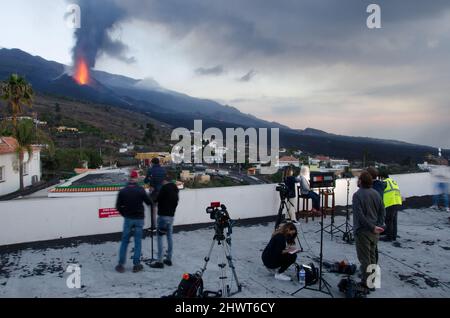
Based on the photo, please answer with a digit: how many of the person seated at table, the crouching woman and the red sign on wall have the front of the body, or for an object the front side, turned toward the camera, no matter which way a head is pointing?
1

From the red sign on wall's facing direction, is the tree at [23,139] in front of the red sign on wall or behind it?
behind

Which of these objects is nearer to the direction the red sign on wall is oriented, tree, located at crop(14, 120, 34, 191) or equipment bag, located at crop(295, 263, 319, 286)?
the equipment bag

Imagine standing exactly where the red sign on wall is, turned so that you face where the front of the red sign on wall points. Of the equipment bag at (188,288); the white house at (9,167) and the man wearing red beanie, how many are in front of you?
2

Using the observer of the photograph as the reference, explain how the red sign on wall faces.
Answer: facing the viewer
